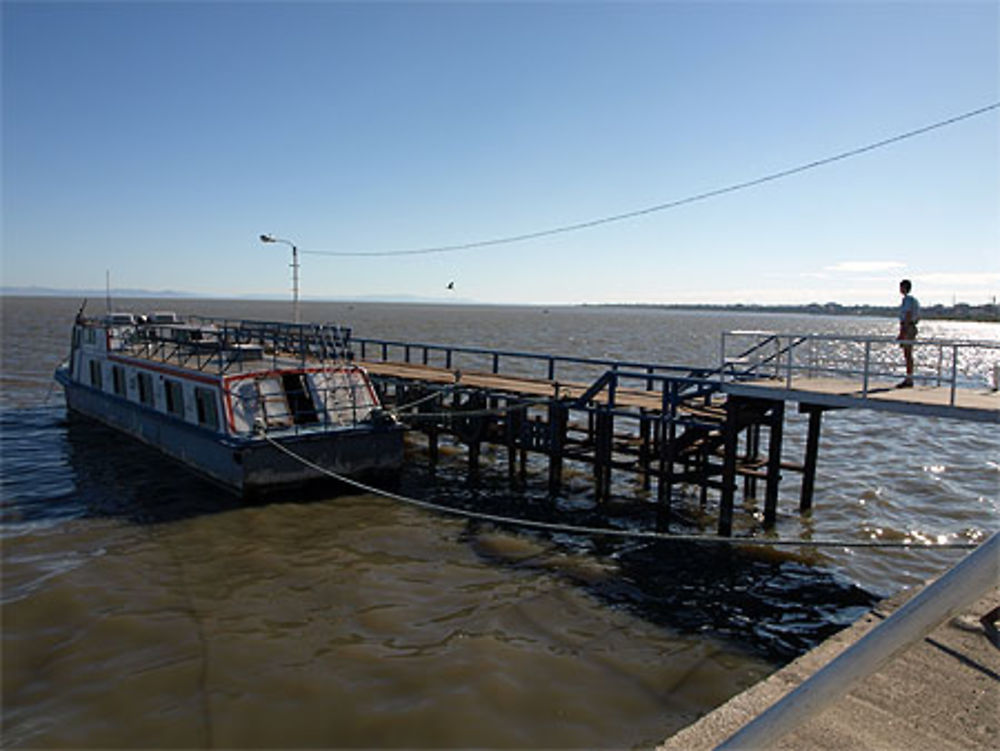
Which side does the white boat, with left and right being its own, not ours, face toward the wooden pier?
back

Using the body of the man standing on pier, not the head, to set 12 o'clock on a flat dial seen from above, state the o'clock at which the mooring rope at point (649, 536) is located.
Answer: The mooring rope is roughly at 10 o'clock from the man standing on pier.

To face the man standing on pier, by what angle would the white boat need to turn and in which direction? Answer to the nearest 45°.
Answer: approximately 180°

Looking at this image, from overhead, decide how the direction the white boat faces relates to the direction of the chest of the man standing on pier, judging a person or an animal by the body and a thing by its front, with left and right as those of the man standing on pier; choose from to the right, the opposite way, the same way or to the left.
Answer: the same way

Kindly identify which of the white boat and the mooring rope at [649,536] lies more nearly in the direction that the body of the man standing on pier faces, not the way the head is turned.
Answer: the white boat

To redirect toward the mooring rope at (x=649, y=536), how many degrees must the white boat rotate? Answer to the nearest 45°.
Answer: approximately 180°

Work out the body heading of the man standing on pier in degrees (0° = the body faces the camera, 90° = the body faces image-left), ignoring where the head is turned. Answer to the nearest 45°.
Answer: approximately 90°

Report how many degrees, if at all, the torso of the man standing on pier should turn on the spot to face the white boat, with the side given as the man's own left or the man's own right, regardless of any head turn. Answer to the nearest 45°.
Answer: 0° — they already face it

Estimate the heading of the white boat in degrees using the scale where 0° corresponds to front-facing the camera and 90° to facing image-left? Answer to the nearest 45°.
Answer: approximately 135°
